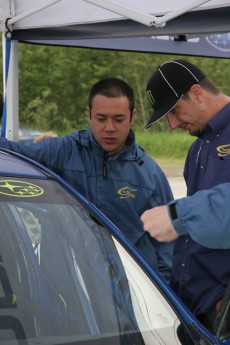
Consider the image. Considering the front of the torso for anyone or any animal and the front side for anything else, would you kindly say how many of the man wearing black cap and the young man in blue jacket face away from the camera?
0

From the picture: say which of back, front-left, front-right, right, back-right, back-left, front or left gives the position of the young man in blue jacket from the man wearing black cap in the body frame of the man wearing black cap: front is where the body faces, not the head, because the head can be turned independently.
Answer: right

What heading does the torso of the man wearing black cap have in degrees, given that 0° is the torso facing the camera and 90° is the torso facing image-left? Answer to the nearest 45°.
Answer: approximately 45°

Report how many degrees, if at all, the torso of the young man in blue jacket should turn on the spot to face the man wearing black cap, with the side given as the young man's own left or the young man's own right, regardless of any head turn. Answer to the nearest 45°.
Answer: approximately 45° to the young man's own left

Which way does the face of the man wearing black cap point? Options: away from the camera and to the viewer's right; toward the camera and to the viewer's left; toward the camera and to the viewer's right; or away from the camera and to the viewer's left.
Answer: toward the camera and to the viewer's left
